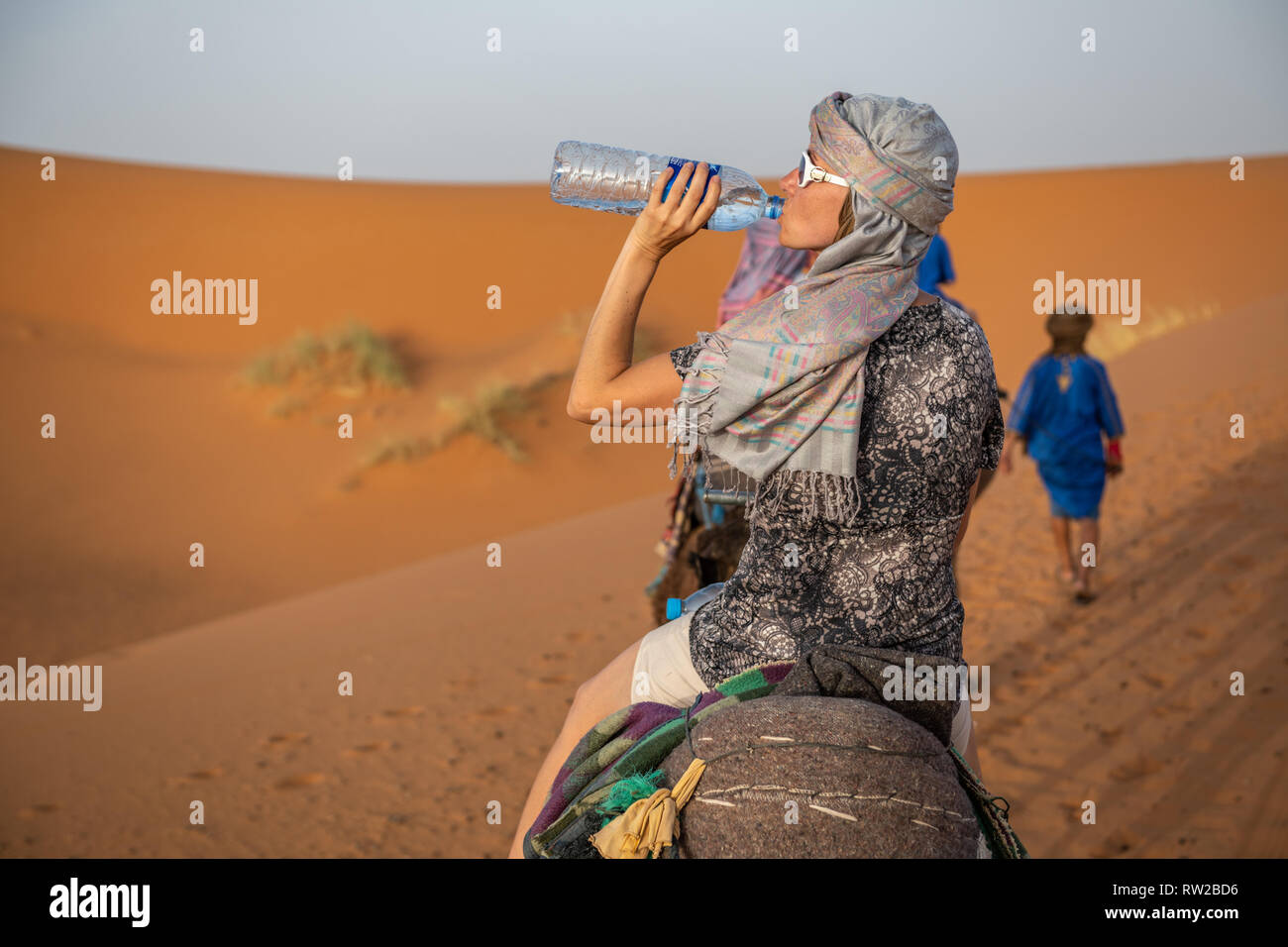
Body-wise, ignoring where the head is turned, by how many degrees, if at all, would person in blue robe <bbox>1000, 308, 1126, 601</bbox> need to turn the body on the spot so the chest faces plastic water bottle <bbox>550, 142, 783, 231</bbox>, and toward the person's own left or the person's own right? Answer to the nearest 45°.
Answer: approximately 180°

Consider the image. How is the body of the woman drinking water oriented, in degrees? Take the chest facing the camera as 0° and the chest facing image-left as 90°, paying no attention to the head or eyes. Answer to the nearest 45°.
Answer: approximately 135°

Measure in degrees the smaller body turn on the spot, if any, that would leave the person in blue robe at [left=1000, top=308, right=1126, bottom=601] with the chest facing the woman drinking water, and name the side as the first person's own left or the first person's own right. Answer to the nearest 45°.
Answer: approximately 180°

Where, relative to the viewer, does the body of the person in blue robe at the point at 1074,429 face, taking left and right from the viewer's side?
facing away from the viewer
